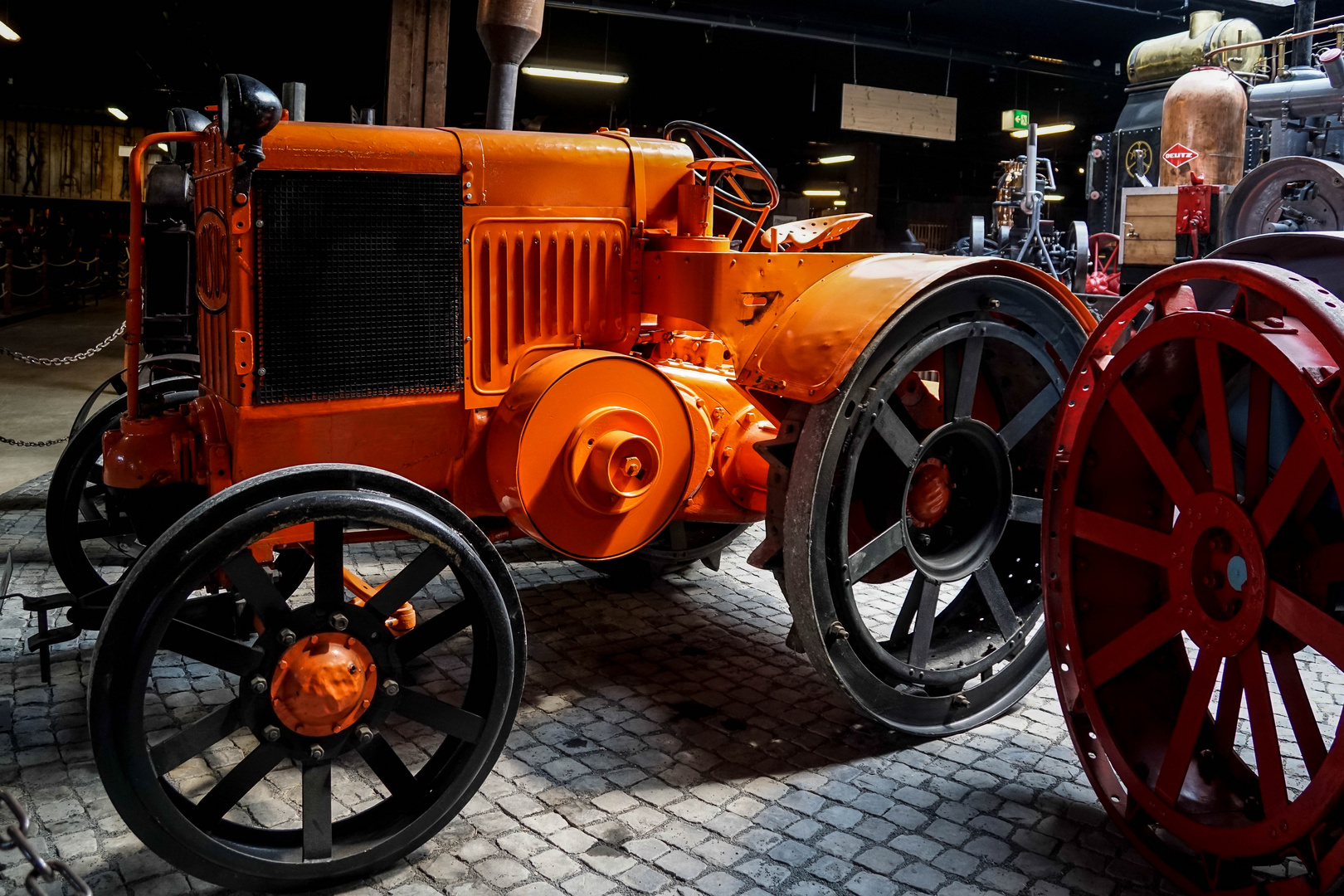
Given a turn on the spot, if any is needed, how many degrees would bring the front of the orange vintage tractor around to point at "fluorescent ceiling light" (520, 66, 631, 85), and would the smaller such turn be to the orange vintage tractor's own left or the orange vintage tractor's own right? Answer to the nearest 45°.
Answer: approximately 135° to the orange vintage tractor's own right

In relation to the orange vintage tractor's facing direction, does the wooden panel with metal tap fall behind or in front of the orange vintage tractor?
behind

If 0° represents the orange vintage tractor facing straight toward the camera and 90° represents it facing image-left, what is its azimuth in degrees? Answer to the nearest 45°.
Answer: approximately 45°

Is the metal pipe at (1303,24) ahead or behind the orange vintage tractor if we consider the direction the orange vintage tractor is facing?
behind

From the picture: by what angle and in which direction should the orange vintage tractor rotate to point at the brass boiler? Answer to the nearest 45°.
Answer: approximately 180°
